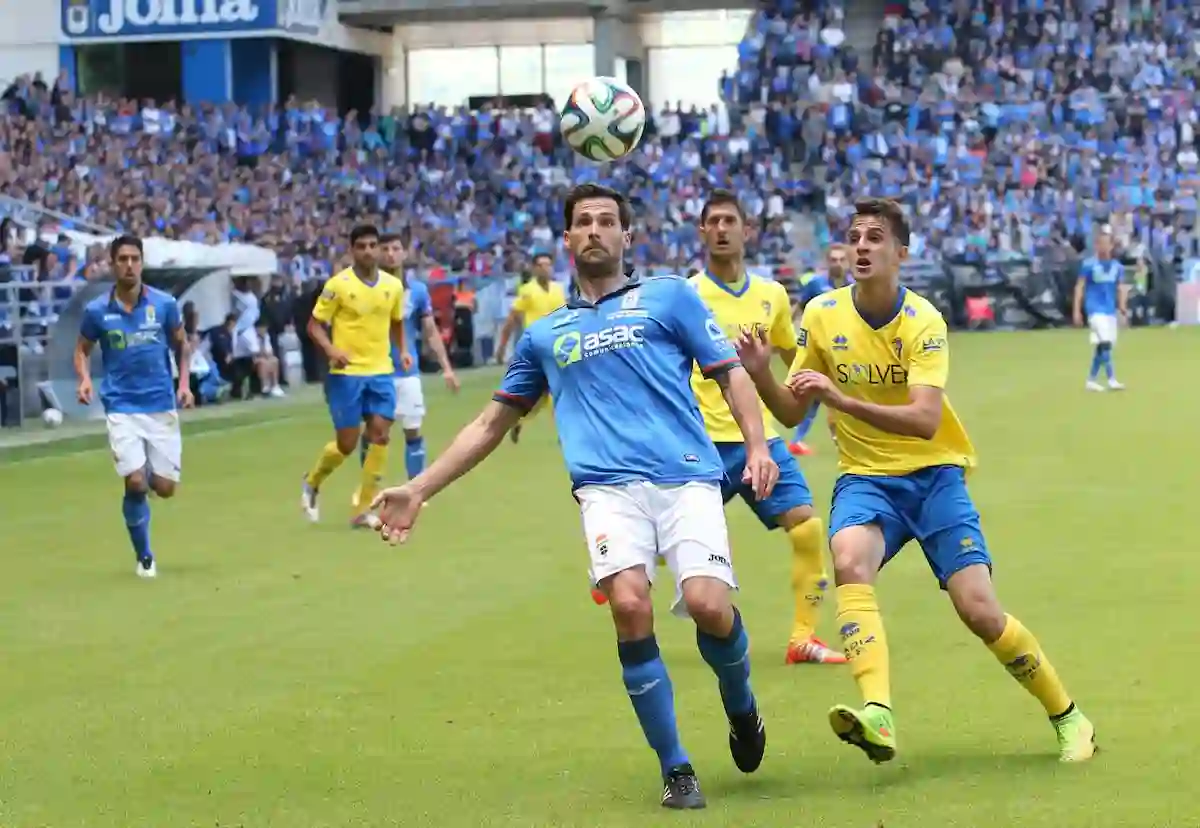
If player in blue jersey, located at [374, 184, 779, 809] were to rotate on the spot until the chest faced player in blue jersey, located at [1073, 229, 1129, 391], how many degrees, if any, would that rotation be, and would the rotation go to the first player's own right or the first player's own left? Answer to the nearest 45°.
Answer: approximately 180°

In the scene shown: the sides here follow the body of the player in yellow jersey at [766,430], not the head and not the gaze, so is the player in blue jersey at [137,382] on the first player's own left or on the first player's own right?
on the first player's own right

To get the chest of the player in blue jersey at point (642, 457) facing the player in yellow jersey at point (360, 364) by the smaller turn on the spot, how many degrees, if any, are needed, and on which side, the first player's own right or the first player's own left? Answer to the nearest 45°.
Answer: approximately 180°

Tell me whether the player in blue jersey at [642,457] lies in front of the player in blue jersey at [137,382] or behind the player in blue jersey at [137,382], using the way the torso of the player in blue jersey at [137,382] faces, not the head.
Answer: in front

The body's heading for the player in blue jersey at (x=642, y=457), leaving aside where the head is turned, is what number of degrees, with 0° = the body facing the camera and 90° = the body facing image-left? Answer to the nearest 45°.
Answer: approximately 0°

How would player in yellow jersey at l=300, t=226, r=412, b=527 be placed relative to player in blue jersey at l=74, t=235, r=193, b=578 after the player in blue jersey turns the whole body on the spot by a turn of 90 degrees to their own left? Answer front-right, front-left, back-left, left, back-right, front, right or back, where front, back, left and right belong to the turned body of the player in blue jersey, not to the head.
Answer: front-left

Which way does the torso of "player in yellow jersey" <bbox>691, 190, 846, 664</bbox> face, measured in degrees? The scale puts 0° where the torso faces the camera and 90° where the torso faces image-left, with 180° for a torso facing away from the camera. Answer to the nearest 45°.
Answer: approximately 0°

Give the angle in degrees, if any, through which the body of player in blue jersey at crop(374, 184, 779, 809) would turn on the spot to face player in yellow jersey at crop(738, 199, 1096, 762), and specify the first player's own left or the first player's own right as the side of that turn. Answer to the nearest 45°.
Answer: approximately 135° to the first player's own left

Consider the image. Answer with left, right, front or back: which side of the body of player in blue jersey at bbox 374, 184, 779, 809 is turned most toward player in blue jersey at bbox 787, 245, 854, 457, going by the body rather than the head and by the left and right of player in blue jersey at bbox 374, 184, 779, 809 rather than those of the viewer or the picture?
back
